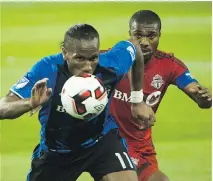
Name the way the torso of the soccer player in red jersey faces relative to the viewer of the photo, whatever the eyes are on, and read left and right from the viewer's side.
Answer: facing the viewer

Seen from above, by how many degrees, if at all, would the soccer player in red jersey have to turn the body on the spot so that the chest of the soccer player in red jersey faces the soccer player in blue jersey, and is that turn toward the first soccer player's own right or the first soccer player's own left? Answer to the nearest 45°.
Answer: approximately 45° to the first soccer player's own right

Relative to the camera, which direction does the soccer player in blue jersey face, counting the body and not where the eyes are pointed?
toward the camera

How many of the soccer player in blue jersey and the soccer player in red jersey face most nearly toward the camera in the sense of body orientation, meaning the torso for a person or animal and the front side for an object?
2
